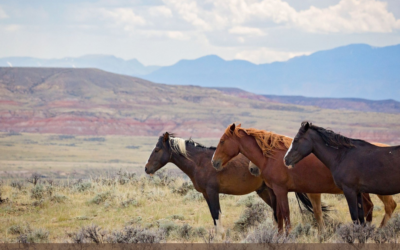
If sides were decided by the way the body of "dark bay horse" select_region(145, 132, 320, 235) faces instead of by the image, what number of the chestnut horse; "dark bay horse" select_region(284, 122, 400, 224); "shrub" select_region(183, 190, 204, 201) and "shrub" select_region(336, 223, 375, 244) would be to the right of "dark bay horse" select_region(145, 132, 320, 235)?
1

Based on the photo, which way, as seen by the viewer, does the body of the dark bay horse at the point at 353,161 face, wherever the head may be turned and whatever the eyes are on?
to the viewer's left

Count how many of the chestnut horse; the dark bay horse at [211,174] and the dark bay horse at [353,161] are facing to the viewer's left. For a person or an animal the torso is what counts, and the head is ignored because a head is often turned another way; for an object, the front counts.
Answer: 3

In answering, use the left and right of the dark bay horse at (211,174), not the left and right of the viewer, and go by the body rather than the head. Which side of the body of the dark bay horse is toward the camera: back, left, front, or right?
left

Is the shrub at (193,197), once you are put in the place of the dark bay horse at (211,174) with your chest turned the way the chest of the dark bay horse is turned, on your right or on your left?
on your right

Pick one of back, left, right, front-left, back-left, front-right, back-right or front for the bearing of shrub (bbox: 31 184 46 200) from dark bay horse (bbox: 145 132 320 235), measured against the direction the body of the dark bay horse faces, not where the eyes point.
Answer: front-right

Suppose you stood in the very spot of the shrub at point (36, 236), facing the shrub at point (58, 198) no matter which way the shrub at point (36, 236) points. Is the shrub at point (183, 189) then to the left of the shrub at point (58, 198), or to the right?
right

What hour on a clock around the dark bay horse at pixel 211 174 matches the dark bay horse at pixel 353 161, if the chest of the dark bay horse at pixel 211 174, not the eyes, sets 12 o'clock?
the dark bay horse at pixel 353 161 is roughly at 7 o'clock from the dark bay horse at pixel 211 174.

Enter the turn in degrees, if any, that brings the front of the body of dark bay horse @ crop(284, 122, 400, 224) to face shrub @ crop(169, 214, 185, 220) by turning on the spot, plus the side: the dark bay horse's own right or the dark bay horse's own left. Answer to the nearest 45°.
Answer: approximately 45° to the dark bay horse's own right

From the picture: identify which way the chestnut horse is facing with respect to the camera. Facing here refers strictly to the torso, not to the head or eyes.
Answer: to the viewer's left

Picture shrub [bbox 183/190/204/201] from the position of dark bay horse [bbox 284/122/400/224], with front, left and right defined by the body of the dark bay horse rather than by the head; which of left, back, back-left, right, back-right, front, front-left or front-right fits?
front-right

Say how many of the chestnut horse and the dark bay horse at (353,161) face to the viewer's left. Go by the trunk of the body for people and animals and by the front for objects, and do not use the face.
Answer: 2

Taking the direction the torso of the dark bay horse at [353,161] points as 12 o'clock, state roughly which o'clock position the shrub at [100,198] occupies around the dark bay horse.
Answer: The shrub is roughly at 1 o'clock from the dark bay horse.

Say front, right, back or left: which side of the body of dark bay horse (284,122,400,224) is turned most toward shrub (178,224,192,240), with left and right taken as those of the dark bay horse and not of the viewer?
front
